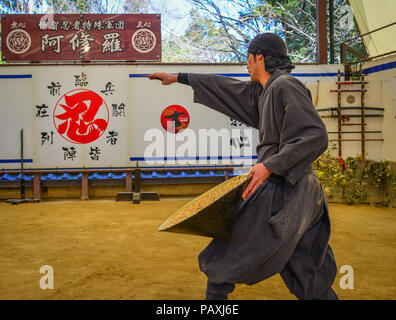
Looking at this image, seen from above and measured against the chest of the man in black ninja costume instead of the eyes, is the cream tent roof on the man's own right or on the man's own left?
on the man's own right

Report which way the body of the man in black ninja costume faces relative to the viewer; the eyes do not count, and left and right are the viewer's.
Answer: facing to the left of the viewer

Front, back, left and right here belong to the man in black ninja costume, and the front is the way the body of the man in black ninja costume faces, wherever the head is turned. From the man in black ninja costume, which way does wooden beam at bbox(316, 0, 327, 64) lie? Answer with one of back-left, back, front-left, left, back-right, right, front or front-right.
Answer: right

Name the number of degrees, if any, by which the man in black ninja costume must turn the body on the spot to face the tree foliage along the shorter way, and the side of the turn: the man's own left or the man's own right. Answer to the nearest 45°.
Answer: approximately 90° to the man's own right
